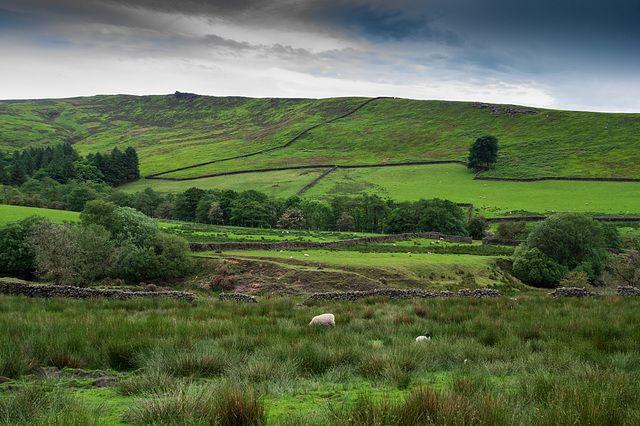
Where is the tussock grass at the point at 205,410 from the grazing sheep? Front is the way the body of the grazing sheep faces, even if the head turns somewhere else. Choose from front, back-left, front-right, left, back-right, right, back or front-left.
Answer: left

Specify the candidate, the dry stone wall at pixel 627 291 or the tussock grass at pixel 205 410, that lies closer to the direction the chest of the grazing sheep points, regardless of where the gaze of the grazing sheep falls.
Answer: the tussock grass

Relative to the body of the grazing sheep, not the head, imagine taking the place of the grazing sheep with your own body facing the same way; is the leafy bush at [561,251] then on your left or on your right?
on your right

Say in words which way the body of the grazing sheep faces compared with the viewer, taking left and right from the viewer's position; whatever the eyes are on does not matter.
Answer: facing to the left of the viewer

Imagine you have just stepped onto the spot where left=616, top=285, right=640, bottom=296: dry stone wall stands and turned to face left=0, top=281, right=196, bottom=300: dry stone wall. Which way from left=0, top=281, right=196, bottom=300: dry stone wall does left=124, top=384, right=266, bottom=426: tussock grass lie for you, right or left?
left

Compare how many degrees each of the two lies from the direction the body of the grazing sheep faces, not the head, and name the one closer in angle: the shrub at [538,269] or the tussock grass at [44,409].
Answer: the tussock grass

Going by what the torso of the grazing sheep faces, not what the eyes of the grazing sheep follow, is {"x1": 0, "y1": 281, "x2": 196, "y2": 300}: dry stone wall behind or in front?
in front

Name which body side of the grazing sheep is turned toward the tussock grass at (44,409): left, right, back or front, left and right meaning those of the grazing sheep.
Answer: left

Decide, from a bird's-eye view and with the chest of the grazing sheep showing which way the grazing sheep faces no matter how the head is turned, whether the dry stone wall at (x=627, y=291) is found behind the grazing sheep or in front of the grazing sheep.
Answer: behind

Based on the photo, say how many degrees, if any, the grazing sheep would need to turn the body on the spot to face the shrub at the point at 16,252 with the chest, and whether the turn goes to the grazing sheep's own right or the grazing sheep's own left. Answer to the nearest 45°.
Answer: approximately 45° to the grazing sheep's own right

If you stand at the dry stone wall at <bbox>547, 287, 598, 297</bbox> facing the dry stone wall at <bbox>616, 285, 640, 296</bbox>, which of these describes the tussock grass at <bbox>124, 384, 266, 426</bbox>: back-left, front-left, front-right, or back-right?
back-right
